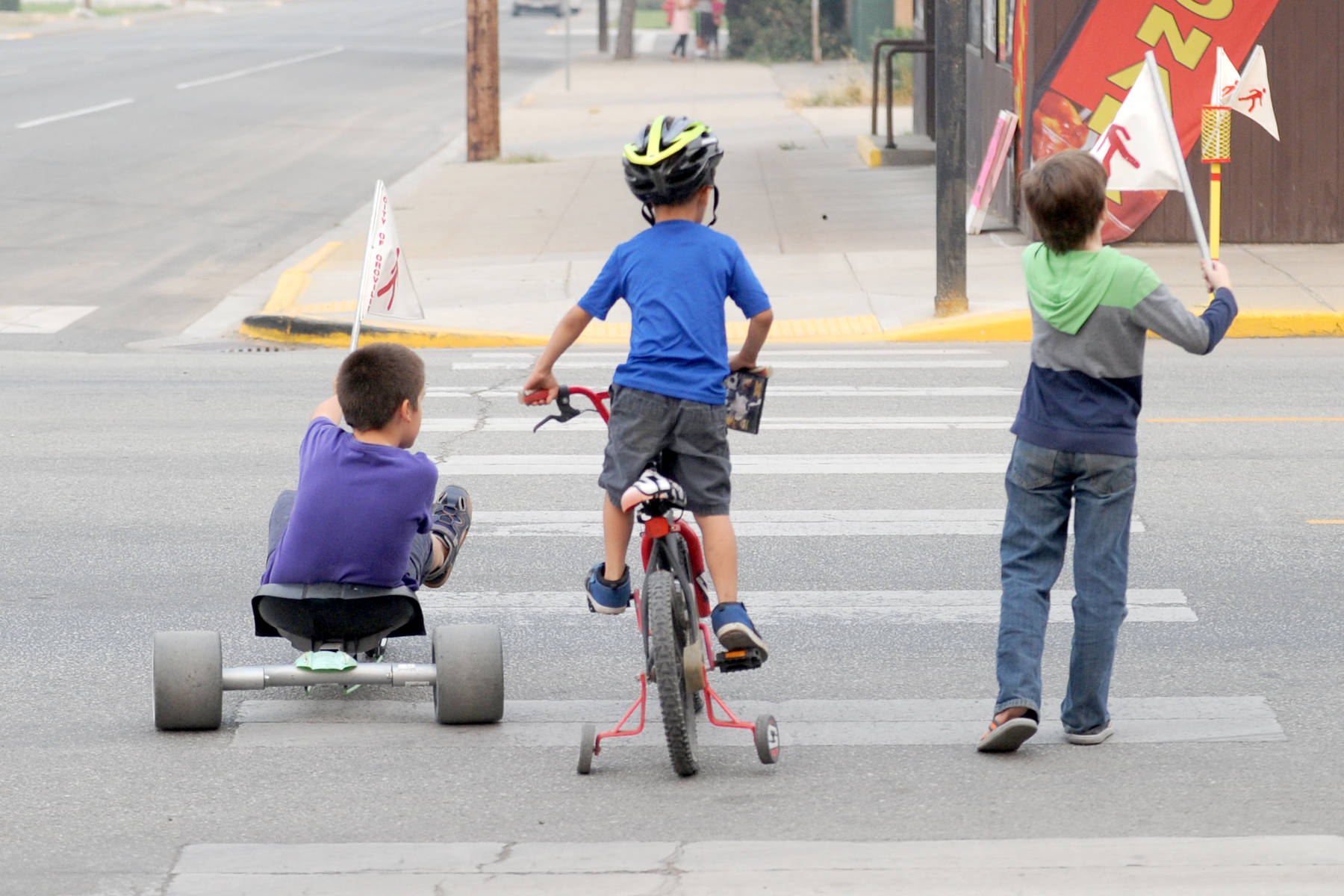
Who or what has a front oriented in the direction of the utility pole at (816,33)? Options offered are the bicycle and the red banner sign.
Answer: the bicycle

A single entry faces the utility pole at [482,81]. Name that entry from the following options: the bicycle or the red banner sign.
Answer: the bicycle

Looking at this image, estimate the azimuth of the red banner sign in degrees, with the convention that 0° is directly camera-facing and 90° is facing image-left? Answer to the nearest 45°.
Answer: approximately 0°

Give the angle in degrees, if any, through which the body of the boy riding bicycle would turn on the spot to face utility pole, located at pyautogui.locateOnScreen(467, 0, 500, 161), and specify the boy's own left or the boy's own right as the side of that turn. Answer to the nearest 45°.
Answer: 0° — they already face it

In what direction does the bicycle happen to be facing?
away from the camera

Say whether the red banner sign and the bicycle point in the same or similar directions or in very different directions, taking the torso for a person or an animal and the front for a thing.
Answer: very different directions

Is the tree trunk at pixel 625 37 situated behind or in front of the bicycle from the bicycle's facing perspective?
in front

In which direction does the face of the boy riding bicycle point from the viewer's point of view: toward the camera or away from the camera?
away from the camera

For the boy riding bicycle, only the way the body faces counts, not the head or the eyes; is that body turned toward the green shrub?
yes

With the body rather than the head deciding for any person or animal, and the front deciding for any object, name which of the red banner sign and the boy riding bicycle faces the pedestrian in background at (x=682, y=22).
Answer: the boy riding bicycle

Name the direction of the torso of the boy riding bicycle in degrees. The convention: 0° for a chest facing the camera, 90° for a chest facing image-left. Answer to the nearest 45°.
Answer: approximately 180°

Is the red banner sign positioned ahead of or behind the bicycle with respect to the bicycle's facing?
ahead

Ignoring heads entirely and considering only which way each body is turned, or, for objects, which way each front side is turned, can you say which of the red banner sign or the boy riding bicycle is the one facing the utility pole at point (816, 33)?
the boy riding bicycle

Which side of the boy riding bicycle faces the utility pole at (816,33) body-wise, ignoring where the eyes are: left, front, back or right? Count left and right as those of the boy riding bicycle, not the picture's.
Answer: front
